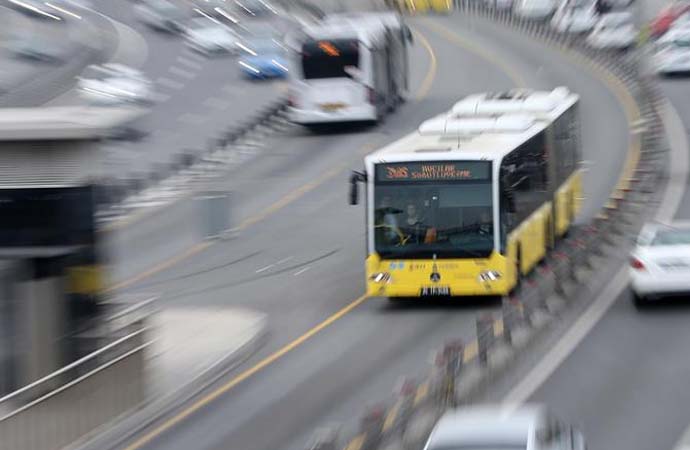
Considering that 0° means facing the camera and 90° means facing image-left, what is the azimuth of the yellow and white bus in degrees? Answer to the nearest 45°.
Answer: approximately 0°

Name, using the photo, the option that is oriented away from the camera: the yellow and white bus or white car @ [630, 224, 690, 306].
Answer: the white car

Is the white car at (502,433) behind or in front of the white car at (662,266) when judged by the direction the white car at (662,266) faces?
behind

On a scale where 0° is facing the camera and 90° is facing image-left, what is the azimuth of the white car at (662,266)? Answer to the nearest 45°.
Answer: approximately 180°

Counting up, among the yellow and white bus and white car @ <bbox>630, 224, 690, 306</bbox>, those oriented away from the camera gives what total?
1

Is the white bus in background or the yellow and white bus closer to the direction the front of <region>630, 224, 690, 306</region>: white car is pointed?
the white bus in background

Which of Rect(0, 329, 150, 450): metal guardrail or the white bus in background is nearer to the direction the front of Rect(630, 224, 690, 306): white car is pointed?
the white bus in background

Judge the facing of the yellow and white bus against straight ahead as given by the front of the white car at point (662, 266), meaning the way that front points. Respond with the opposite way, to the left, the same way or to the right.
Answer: the opposite way

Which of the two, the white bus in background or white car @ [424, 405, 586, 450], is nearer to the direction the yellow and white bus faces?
the white car

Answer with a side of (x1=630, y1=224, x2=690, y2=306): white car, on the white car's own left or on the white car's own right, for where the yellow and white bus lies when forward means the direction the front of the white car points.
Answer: on the white car's own left
